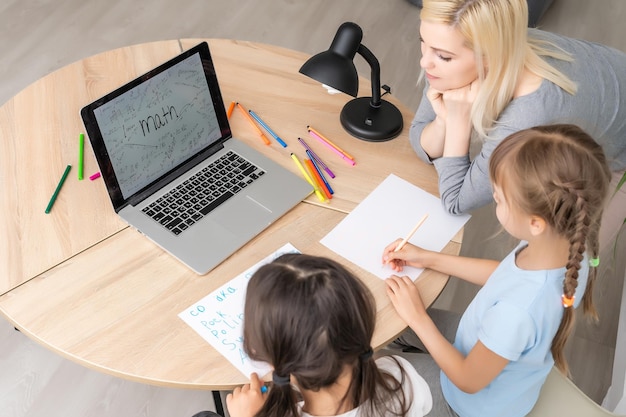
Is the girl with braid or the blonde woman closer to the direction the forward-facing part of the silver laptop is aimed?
the girl with braid

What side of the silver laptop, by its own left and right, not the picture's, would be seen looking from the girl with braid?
front

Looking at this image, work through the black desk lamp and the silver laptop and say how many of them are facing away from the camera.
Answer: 0

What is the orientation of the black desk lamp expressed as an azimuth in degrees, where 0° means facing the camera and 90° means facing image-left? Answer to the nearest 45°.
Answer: approximately 45°

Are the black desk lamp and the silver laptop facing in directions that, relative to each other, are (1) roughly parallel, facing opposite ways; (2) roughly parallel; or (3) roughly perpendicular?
roughly perpendicular
